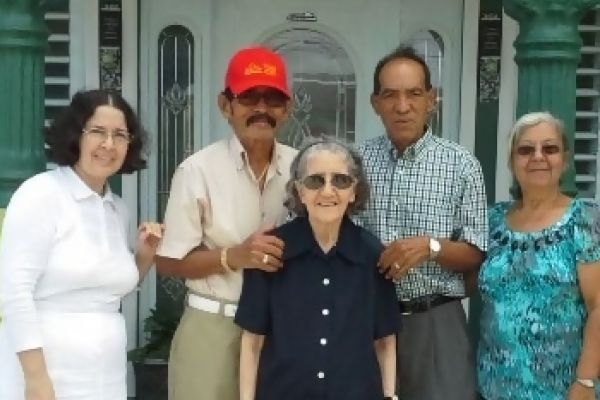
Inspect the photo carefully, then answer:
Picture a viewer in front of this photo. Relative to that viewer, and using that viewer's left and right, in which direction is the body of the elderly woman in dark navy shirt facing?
facing the viewer

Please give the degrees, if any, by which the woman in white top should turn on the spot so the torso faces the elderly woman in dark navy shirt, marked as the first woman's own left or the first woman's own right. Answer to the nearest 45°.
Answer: approximately 45° to the first woman's own left

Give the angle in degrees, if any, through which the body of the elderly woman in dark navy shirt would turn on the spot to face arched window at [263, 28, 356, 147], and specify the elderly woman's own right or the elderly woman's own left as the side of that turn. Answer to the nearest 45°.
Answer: approximately 180°

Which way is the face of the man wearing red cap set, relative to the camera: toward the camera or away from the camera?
toward the camera

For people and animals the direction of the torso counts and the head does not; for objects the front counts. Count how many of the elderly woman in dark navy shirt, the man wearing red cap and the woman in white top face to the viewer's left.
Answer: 0

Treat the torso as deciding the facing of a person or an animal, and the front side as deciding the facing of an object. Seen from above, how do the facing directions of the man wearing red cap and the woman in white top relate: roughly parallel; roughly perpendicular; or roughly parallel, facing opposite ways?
roughly parallel

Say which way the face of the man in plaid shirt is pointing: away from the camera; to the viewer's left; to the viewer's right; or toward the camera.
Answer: toward the camera

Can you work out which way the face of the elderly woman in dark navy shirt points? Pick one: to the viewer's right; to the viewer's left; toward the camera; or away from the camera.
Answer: toward the camera

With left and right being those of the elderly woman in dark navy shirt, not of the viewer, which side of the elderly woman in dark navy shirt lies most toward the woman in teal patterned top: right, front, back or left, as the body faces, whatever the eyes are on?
left

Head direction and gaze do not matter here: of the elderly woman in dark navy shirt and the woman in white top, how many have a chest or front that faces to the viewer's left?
0

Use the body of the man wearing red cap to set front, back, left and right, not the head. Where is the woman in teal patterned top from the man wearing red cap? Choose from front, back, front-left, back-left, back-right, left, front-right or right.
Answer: front-left

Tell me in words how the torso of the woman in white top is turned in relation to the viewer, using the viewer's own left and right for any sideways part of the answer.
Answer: facing the viewer and to the right of the viewer

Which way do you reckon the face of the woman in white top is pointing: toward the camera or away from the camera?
toward the camera
